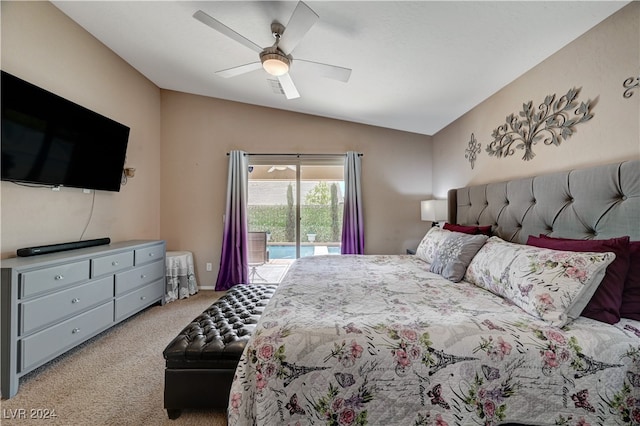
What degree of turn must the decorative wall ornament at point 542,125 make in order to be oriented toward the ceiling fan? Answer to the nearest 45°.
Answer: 0° — it already faces it

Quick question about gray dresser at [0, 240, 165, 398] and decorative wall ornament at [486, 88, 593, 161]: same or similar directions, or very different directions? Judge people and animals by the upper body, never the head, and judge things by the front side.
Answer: very different directions

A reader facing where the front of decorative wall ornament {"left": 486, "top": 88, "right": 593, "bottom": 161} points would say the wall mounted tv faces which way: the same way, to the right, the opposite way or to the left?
the opposite way

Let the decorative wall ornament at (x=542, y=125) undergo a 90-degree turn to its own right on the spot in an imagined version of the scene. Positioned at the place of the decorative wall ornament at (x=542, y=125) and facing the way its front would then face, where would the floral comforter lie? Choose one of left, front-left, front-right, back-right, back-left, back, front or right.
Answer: back-left

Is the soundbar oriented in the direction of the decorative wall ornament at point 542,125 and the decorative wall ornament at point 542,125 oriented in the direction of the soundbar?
yes

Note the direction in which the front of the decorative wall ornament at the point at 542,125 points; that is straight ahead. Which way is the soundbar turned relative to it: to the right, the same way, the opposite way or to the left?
the opposite way

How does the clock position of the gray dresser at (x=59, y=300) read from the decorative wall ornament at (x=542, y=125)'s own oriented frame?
The gray dresser is roughly at 12 o'clock from the decorative wall ornament.

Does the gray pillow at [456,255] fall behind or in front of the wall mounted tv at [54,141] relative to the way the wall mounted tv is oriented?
in front

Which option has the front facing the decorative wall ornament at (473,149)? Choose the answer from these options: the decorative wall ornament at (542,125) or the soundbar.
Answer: the soundbar

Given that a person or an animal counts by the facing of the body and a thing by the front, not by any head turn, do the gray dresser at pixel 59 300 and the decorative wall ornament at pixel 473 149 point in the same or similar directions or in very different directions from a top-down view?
very different directions

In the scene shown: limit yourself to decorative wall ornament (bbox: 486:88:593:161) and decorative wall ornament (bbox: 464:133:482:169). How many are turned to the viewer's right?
0

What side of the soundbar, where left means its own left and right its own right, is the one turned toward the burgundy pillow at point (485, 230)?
front

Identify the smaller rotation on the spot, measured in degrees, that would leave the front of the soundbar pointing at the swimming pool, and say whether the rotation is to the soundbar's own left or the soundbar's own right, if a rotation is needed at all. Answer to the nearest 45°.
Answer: approximately 45° to the soundbar's own left

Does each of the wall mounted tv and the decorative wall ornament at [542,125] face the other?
yes

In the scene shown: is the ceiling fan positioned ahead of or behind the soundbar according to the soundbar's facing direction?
ahead
